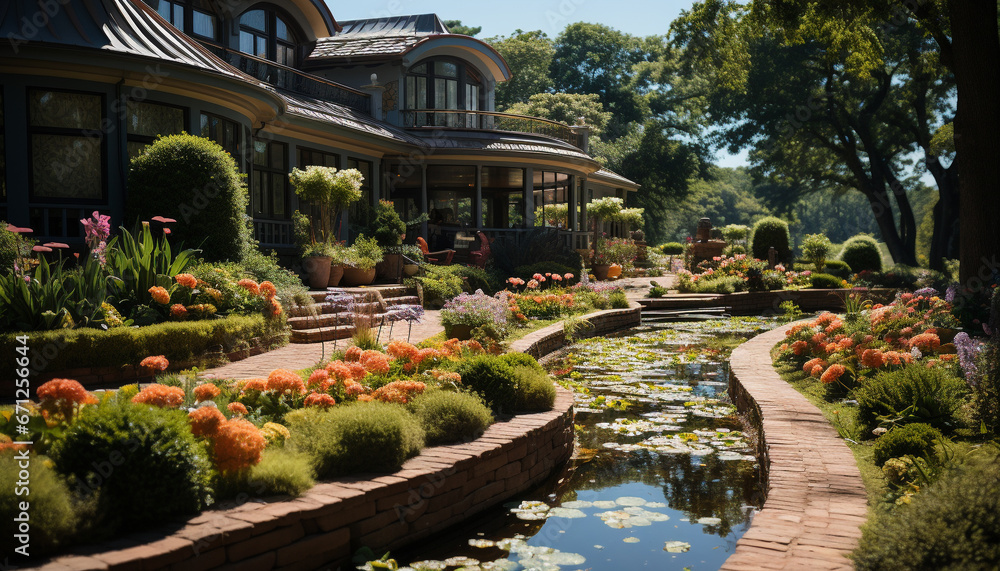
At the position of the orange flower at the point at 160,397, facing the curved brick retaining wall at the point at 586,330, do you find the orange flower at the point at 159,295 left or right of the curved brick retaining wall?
left

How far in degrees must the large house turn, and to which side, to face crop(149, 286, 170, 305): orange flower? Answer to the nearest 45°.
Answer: approximately 45° to its right

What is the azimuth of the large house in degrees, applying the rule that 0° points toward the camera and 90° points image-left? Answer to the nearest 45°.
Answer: approximately 315°

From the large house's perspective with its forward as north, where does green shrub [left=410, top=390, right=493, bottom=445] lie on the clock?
The green shrub is roughly at 1 o'clock from the large house.

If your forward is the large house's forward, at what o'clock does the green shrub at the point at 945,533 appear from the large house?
The green shrub is roughly at 1 o'clock from the large house.

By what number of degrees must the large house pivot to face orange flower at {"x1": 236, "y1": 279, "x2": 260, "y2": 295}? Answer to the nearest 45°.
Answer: approximately 45° to its right

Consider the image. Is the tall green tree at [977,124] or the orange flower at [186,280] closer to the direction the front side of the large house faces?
the tall green tree

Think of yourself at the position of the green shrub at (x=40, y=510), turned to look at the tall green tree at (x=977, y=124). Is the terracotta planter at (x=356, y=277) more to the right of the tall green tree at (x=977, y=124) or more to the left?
left

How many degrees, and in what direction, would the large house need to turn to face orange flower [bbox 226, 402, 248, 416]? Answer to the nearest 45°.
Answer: approximately 45° to its right
